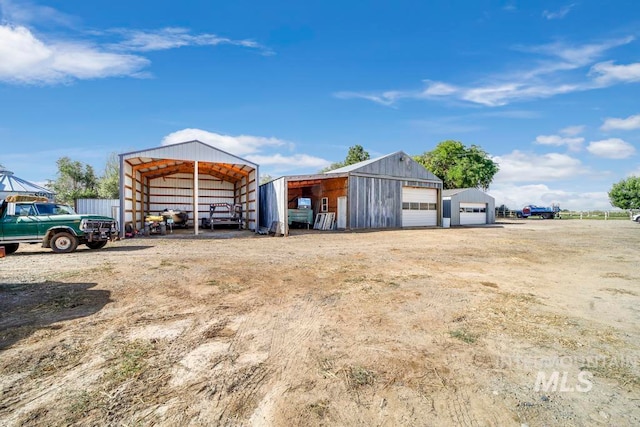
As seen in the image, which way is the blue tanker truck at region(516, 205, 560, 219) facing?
to the viewer's left

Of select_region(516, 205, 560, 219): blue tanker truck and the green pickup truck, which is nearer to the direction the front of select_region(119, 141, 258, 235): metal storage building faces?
the green pickup truck

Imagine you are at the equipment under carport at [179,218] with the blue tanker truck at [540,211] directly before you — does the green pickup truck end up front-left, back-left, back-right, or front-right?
back-right

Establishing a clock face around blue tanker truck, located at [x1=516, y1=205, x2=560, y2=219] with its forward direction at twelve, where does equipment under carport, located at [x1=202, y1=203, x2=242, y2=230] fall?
The equipment under carport is roughly at 10 o'clock from the blue tanker truck.

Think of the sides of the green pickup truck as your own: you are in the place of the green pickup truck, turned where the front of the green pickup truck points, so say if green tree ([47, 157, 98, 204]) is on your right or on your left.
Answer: on your left

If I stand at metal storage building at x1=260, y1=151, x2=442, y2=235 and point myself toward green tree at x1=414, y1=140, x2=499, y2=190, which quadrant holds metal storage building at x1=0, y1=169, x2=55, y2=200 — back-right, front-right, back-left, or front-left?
back-left

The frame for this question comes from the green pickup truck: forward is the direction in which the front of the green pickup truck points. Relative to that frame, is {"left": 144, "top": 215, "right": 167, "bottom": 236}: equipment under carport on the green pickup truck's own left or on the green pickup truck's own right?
on the green pickup truck's own left

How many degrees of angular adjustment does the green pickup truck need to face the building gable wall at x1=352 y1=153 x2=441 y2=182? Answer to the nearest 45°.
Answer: approximately 45° to its left

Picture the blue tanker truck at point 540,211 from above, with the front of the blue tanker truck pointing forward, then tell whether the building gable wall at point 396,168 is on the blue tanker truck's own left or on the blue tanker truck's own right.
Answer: on the blue tanker truck's own left

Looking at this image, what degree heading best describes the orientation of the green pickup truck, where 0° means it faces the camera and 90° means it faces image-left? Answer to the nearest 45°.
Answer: approximately 315°

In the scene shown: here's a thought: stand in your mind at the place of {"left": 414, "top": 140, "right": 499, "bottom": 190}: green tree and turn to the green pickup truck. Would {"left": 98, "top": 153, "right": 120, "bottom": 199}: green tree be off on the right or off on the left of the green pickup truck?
right

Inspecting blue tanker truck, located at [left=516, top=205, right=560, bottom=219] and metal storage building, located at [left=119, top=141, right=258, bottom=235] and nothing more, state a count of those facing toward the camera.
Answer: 1
